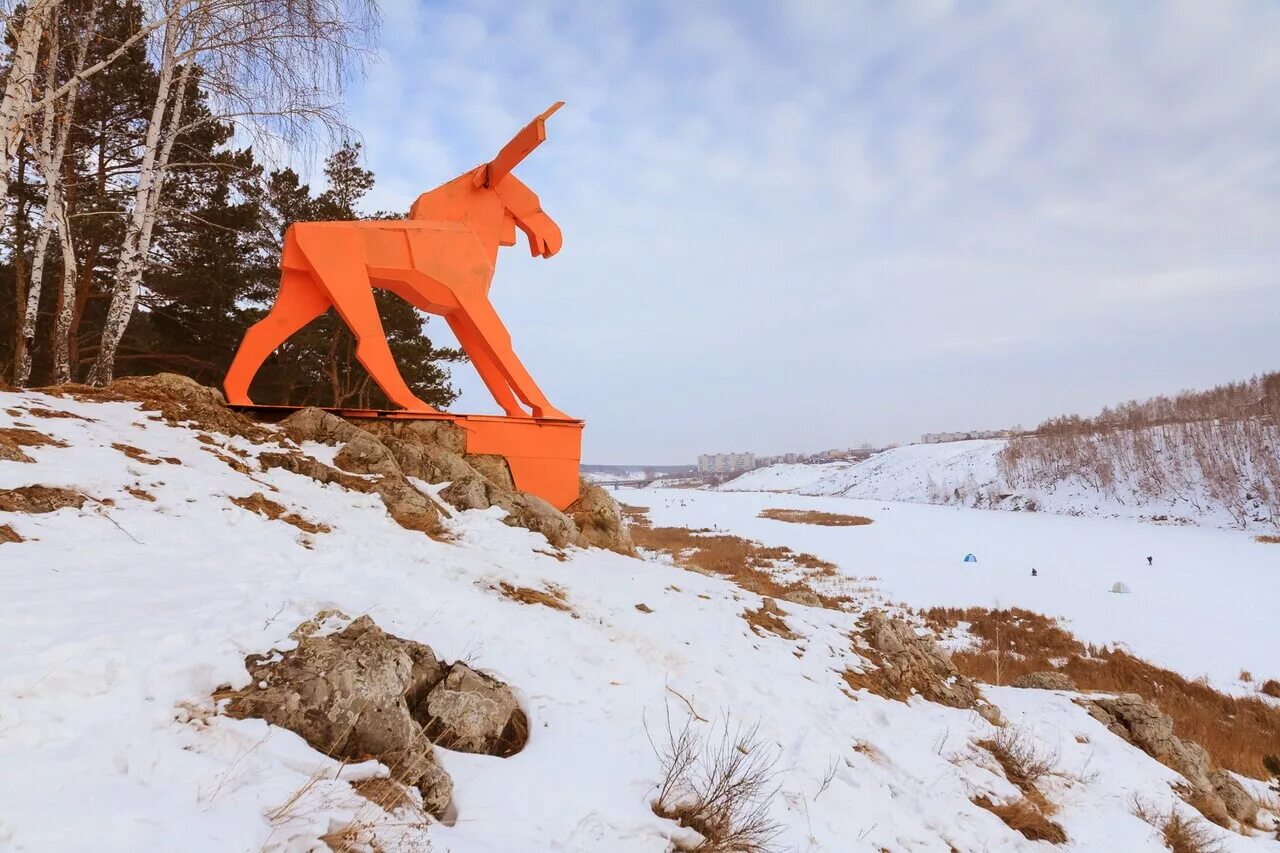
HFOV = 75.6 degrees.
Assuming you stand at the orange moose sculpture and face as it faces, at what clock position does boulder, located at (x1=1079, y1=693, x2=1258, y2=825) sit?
The boulder is roughly at 1 o'clock from the orange moose sculpture.

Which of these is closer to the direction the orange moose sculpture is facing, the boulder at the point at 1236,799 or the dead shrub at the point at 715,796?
the boulder

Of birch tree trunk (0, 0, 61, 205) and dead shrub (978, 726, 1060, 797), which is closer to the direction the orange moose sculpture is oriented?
the dead shrub

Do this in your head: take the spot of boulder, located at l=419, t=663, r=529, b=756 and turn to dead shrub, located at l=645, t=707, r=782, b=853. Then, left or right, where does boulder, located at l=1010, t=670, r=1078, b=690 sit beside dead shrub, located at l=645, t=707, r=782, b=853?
left

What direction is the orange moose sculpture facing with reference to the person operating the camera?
facing to the right of the viewer

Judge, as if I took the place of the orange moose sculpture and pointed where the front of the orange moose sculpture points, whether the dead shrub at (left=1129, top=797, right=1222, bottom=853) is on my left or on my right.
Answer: on my right

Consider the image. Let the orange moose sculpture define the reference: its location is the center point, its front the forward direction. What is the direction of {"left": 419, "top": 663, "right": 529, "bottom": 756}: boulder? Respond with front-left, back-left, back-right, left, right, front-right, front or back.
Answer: right

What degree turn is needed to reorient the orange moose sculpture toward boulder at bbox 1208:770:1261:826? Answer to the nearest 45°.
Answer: approximately 45° to its right

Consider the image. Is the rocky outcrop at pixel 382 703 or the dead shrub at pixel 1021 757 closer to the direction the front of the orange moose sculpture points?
the dead shrub

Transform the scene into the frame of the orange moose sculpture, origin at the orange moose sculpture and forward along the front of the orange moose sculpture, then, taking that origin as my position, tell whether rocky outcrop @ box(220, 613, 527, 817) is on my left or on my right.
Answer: on my right
